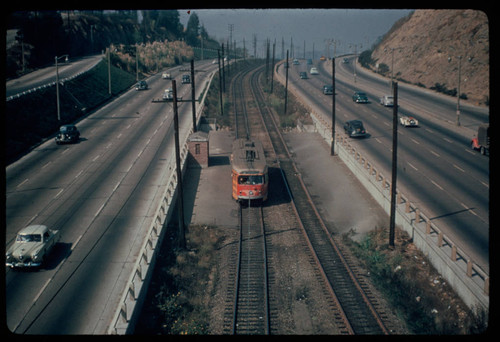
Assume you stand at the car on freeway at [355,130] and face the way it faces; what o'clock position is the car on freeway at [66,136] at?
the car on freeway at [66,136] is roughly at 10 o'clock from the car on freeway at [355,130].

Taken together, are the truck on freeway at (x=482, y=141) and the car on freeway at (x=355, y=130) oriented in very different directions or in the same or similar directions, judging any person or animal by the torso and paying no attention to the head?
same or similar directions

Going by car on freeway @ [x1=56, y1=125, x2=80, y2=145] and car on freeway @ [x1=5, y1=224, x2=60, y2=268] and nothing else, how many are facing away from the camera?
0

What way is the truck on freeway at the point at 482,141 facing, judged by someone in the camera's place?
facing away from the viewer and to the left of the viewer

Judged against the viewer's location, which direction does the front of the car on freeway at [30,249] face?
facing the viewer and to the left of the viewer

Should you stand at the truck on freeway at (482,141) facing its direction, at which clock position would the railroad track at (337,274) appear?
The railroad track is roughly at 8 o'clock from the truck on freeway.

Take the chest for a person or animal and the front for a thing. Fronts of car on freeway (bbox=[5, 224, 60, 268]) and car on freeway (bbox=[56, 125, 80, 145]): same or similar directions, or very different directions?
same or similar directions

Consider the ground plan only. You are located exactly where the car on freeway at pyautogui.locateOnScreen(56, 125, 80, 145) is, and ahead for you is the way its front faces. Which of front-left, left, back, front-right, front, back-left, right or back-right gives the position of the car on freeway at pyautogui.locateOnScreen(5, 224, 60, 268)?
front-left

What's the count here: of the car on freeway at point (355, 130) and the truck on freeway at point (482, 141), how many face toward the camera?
0

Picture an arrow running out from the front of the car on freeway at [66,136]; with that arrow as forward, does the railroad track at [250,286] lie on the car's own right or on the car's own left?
on the car's own left
